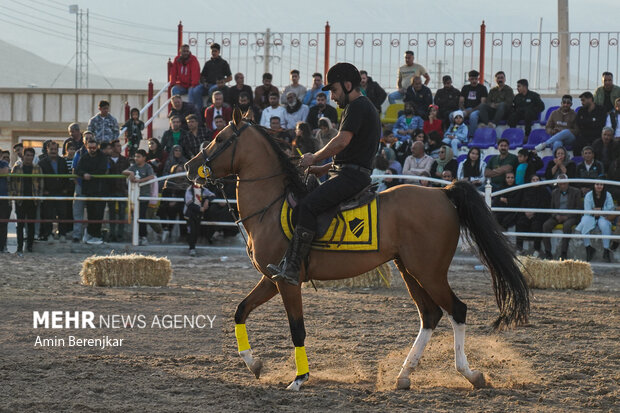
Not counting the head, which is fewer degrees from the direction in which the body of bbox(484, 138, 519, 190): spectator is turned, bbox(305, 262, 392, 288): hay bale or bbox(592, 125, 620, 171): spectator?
the hay bale

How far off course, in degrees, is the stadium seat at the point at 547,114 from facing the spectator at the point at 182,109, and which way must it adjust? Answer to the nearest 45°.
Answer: approximately 45° to its right

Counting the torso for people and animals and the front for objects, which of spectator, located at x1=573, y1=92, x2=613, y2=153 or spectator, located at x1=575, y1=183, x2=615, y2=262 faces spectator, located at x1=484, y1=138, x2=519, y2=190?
spectator, located at x1=573, y1=92, x2=613, y2=153

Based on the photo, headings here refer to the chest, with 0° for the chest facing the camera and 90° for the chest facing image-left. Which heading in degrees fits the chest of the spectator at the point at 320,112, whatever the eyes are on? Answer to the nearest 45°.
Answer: approximately 0°

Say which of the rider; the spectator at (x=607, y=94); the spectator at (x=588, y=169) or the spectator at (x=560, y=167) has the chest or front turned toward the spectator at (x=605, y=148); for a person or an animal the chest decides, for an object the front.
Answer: the spectator at (x=607, y=94)

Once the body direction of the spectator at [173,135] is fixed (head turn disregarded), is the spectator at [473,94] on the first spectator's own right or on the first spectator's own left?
on the first spectator's own left

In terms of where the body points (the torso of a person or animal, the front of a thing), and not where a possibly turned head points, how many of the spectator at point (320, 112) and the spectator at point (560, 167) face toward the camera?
2

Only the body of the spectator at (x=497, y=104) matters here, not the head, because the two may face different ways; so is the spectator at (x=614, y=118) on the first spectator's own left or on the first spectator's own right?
on the first spectator's own left

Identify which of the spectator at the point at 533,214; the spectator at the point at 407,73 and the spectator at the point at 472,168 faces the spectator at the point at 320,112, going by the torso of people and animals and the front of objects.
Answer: the spectator at the point at 407,73

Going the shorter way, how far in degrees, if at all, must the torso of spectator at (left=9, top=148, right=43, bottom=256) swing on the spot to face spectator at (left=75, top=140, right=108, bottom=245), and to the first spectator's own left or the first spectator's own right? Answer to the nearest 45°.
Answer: approximately 45° to the first spectator's own left

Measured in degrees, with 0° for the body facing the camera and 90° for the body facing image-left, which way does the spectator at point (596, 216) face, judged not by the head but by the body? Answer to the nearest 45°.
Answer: approximately 0°

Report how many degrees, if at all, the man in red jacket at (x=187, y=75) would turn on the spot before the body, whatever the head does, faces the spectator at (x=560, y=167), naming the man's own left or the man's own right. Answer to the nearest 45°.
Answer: approximately 45° to the man's own left
